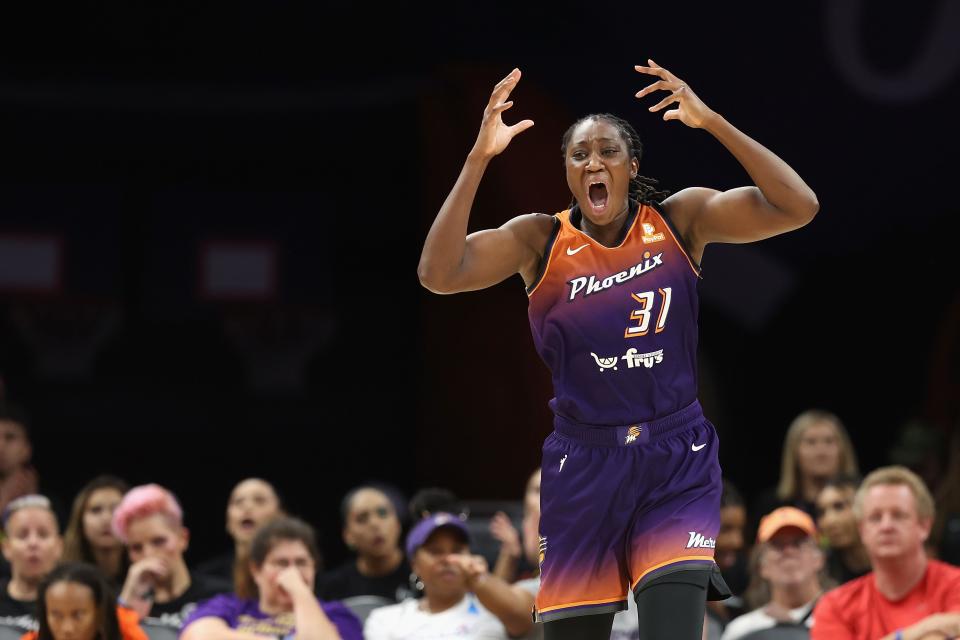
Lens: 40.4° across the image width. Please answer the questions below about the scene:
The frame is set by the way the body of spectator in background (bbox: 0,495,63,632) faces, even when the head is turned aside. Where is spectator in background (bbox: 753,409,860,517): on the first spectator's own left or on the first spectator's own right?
on the first spectator's own left

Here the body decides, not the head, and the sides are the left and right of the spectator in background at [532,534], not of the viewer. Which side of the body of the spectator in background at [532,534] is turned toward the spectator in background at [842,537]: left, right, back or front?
left

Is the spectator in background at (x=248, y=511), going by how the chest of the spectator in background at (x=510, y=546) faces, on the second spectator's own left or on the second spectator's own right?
on the second spectator's own right

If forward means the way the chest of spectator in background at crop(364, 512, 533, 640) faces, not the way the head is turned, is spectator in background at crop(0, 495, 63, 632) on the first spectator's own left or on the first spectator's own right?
on the first spectator's own right
